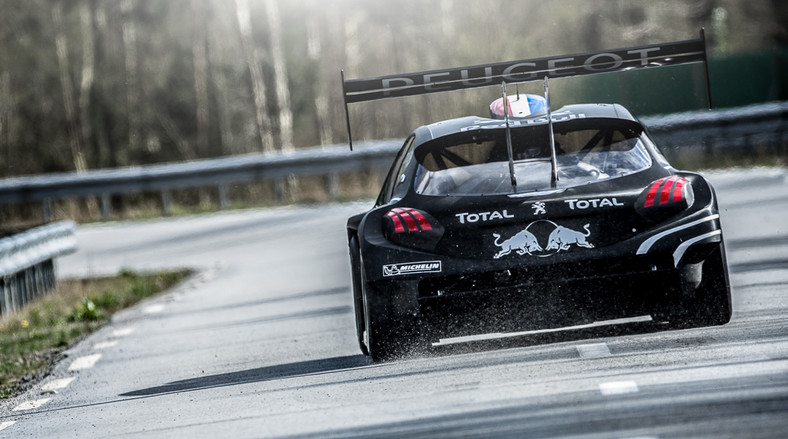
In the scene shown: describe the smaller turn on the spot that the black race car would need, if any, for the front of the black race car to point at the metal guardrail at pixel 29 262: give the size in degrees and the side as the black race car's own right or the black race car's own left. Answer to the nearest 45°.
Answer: approximately 45° to the black race car's own left

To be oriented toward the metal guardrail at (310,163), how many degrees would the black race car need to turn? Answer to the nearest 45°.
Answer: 0° — it already faces it

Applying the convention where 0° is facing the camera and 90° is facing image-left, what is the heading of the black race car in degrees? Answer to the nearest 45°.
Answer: approximately 180°
